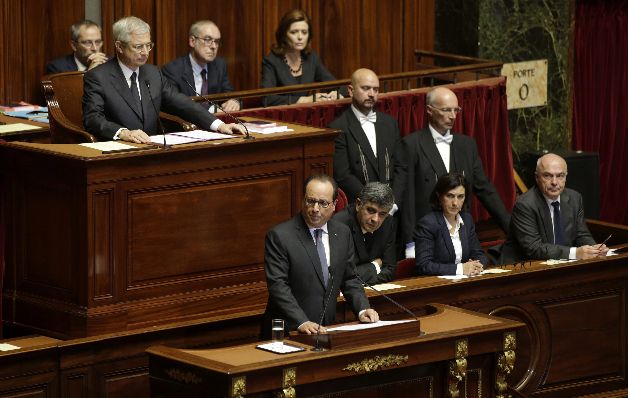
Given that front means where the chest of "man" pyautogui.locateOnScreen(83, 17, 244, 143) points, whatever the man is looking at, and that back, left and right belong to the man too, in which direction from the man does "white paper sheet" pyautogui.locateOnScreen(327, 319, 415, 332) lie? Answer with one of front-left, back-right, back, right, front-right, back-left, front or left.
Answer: front

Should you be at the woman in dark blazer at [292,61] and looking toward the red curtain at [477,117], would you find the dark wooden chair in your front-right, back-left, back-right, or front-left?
back-right

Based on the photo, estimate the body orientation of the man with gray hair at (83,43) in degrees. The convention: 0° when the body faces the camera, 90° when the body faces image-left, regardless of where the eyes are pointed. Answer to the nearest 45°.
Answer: approximately 315°

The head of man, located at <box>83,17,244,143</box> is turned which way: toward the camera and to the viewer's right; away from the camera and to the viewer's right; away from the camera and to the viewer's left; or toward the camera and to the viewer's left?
toward the camera and to the viewer's right

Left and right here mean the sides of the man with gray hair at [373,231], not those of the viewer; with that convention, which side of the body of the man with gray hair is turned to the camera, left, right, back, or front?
front

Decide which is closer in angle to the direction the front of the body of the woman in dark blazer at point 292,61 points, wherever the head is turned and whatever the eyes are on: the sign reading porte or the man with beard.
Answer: the man with beard

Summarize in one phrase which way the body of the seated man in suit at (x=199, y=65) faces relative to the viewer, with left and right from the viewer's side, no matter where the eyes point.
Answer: facing the viewer and to the right of the viewer

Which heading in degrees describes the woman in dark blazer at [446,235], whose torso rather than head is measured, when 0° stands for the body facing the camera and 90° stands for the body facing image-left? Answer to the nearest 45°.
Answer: approximately 315°
